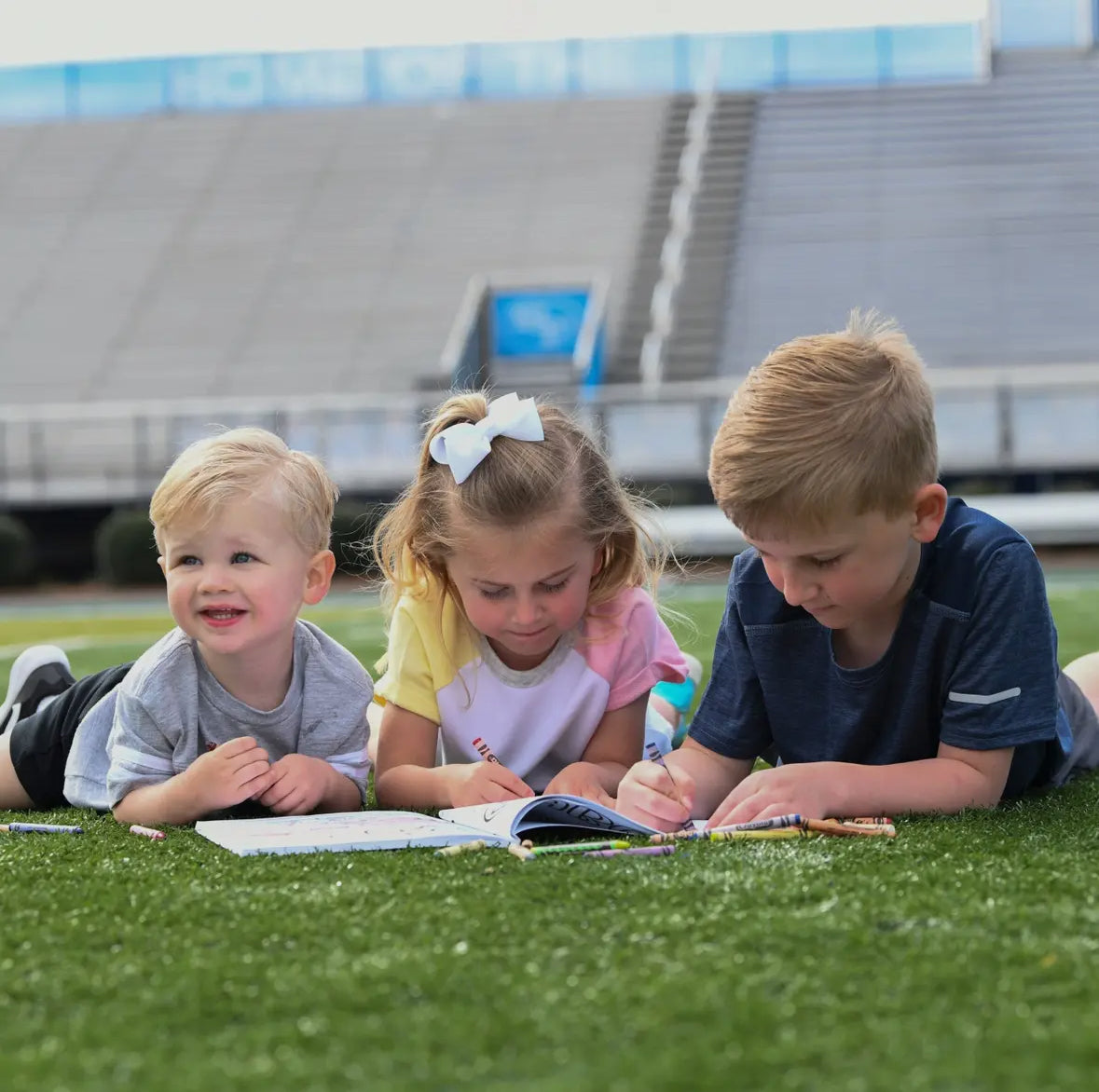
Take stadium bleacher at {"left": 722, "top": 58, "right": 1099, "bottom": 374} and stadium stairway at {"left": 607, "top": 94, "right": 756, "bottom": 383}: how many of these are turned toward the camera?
2

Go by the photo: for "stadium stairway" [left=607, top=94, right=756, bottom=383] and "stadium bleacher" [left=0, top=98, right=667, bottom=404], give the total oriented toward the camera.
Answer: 2

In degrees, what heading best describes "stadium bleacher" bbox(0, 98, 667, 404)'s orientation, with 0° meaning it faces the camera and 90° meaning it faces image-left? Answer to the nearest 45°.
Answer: approximately 0°

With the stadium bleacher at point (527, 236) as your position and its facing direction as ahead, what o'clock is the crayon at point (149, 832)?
The crayon is roughly at 12 o'clock from the stadium bleacher.

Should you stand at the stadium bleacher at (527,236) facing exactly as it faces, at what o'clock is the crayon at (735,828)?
The crayon is roughly at 12 o'clock from the stadium bleacher.

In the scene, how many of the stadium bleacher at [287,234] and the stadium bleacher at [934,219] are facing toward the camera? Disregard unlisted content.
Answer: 2

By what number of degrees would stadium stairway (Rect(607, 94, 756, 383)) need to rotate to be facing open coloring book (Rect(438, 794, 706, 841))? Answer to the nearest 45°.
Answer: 0° — it already faces it

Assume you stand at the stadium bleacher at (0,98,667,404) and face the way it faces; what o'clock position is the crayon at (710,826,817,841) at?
The crayon is roughly at 12 o'clock from the stadium bleacher.

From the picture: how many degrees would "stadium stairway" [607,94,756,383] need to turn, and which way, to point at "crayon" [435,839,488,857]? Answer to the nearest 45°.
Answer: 0° — it already faces it
